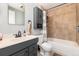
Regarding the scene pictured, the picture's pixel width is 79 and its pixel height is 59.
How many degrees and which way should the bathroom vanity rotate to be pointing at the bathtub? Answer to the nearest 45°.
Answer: approximately 45° to its left

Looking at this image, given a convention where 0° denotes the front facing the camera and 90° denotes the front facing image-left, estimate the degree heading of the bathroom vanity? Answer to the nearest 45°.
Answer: approximately 315°
